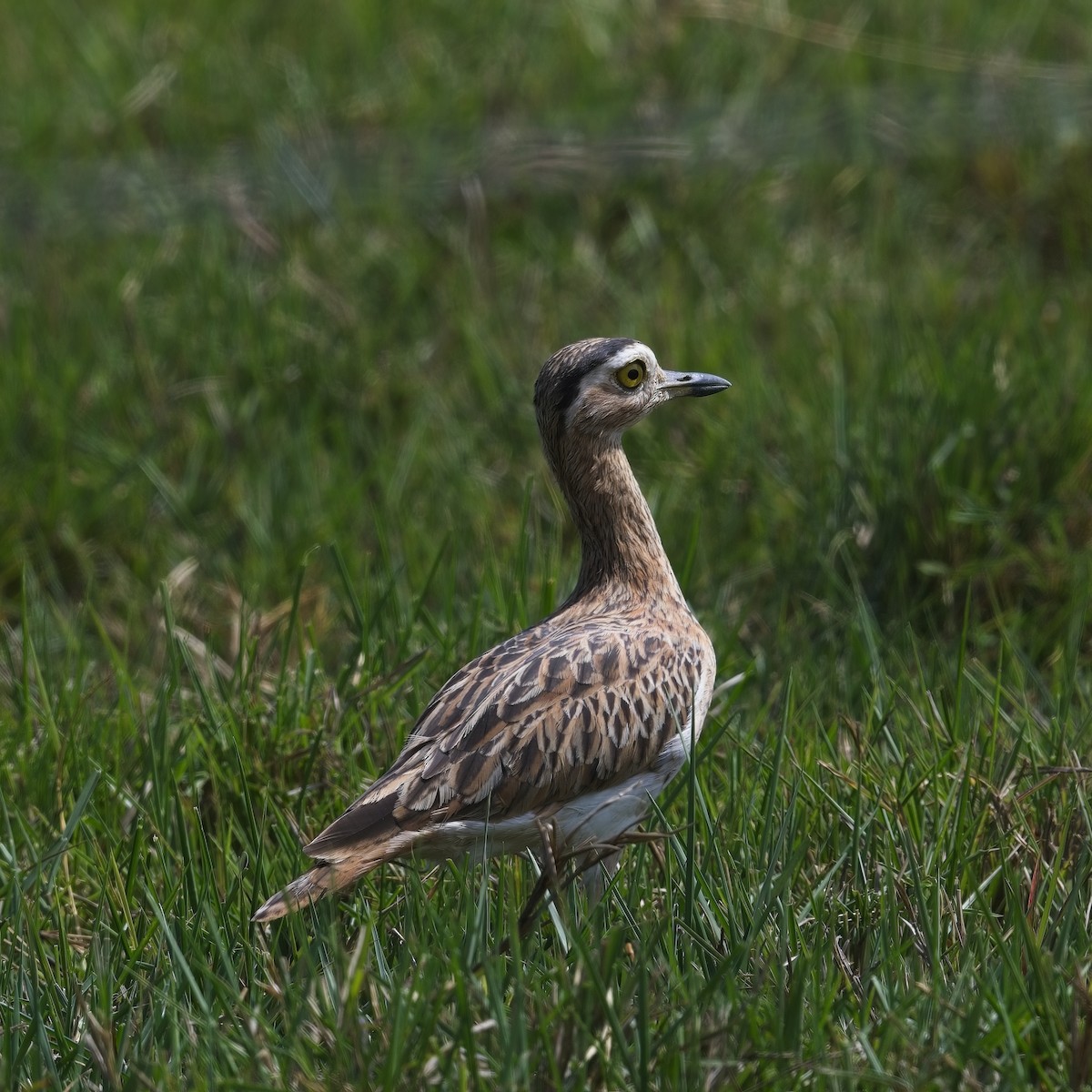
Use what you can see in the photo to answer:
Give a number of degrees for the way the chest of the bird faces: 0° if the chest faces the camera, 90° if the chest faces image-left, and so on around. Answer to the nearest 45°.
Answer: approximately 270°
